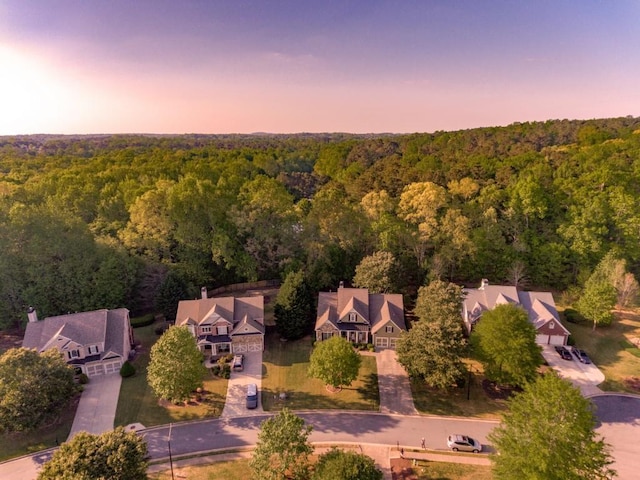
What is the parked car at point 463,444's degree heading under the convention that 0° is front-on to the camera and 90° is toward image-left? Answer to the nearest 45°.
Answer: approximately 270°

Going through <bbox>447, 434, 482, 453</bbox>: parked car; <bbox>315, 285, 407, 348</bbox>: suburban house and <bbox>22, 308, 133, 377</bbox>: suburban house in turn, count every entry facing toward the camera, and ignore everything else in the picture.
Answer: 2

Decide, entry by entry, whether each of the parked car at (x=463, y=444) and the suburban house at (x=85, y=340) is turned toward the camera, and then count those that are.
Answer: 1

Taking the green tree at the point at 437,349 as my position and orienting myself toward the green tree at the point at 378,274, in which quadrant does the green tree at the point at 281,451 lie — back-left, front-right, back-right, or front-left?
back-left

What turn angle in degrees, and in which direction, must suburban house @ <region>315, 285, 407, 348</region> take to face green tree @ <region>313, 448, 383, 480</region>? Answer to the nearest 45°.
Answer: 0° — it already faces it

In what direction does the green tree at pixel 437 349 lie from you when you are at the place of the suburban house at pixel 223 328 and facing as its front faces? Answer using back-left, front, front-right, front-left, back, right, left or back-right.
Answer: front-left

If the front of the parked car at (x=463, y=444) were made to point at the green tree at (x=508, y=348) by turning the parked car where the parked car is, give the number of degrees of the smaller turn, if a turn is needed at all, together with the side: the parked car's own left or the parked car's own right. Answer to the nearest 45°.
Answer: approximately 90° to the parked car's own left

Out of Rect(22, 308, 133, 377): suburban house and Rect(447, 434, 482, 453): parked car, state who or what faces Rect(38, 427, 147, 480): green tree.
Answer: the suburban house

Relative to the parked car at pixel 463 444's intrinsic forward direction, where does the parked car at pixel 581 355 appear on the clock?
the parked car at pixel 581 355 is roughly at 10 o'clock from the parked car at pixel 463 444.

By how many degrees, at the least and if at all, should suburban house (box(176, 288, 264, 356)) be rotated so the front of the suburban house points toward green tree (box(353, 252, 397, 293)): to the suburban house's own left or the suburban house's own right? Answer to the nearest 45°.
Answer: approximately 90° to the suburban house's own left

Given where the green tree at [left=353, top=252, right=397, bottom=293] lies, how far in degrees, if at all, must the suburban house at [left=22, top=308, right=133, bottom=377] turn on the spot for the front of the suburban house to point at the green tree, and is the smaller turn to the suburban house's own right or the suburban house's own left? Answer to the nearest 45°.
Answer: approximately 90° to the suburban house's own left

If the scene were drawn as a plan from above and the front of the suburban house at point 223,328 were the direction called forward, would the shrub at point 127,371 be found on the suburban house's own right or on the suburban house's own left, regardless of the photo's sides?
on the suburban house's own right

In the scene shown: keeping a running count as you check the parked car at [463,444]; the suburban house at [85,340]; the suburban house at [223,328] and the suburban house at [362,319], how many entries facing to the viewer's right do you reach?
1

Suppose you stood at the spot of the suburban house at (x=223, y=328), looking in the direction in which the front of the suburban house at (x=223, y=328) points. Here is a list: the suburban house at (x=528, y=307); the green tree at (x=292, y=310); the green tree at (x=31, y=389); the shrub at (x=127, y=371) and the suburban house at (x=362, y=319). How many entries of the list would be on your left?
3

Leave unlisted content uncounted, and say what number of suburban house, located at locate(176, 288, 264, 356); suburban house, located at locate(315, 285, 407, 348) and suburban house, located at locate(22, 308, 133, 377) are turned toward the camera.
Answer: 3
